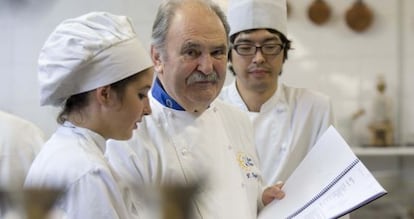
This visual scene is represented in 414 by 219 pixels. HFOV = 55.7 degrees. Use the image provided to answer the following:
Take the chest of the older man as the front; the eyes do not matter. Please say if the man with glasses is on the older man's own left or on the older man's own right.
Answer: on the older man's own left

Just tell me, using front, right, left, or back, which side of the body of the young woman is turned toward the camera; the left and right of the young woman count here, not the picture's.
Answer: right

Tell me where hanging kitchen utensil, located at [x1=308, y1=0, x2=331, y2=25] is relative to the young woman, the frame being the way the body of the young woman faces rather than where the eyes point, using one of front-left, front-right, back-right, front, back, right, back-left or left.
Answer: front-left

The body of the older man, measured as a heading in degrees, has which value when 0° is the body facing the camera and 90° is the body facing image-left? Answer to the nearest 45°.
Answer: approximately 315°
